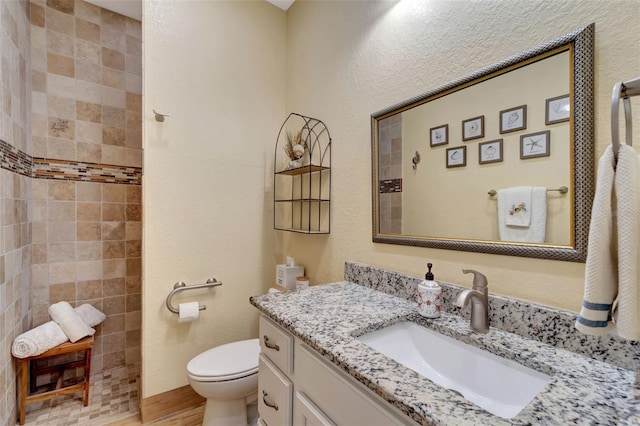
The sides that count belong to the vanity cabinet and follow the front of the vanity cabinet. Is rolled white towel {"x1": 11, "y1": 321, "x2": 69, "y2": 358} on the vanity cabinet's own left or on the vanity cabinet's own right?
on the vanity cabinet's own right

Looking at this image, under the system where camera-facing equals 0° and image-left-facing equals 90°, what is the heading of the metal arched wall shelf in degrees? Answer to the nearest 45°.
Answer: approximately 45°

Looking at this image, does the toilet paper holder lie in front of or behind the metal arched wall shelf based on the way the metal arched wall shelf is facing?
in front

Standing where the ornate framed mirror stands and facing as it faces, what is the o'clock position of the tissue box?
The tissue box is roughly at 2 o'clock from the ornate framed mirror.

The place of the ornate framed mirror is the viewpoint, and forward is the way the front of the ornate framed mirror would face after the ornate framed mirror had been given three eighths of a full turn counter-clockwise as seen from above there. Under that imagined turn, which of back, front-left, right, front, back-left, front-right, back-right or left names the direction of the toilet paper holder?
back

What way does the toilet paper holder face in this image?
toward the camera

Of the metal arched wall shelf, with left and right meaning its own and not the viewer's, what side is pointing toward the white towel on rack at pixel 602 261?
left

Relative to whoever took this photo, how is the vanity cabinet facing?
facing the viewer and to the left of the viewer

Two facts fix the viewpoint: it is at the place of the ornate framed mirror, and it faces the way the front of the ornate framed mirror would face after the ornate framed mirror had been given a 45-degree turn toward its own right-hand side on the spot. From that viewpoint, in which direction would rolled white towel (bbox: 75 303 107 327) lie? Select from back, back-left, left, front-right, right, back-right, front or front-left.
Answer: front

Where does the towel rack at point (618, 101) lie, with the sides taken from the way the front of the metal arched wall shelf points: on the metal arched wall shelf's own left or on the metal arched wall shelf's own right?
on the metal arched wall shelf's own left

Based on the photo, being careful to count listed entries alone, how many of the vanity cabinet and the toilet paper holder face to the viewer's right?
0

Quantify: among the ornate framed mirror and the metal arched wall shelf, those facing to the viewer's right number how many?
0

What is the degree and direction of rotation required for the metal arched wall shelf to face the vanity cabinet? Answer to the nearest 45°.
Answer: approximately 45° to its left

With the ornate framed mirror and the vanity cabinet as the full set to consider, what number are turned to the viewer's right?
0

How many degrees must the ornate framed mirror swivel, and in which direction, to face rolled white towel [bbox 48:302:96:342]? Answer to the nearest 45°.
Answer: approximately 45° to its right
